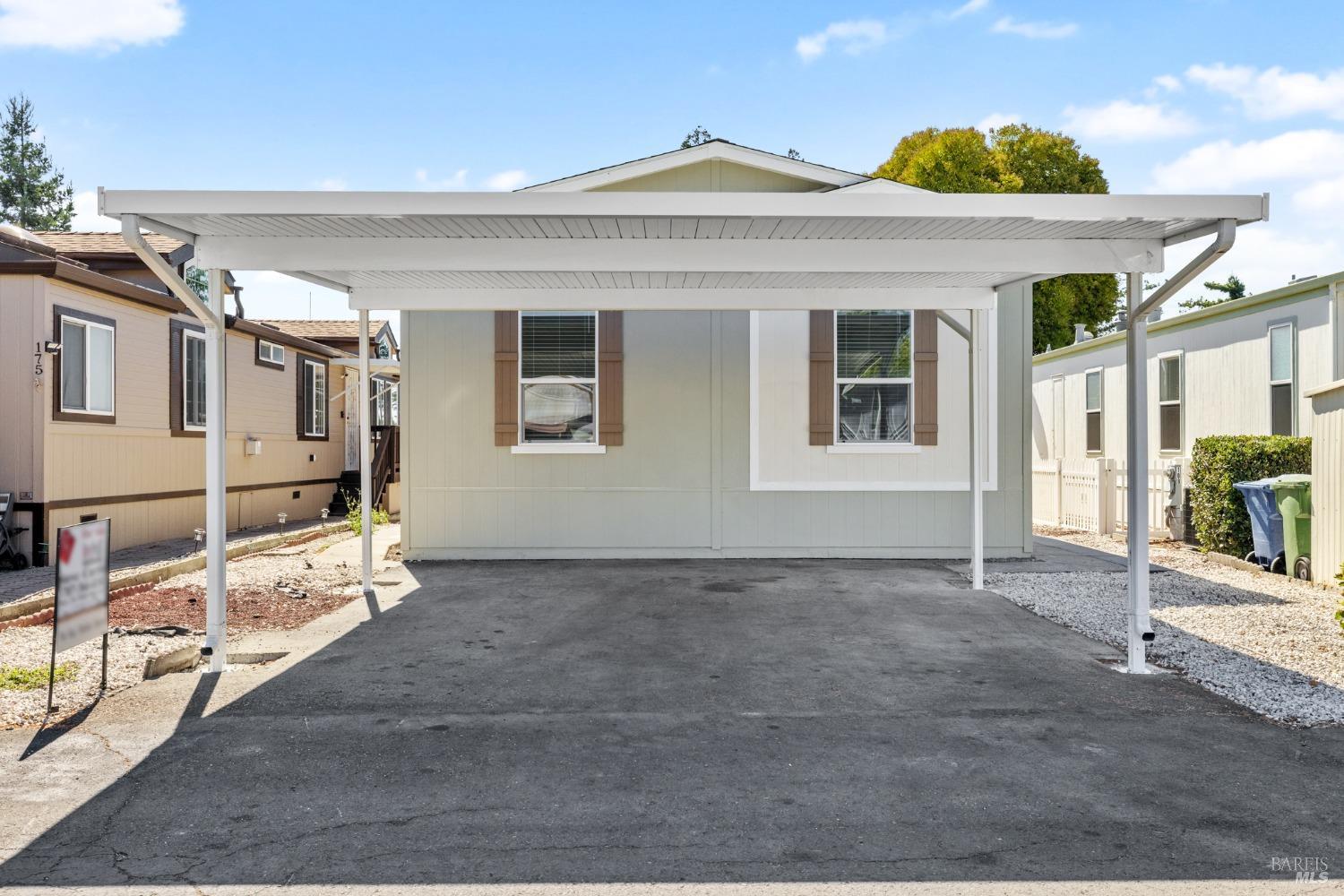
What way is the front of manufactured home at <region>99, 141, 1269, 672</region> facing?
toward the camera

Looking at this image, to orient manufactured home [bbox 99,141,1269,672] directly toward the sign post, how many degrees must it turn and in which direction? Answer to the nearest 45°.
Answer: approximately 45° to its right

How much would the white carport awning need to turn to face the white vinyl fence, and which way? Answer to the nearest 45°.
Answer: approximately 135° to its left

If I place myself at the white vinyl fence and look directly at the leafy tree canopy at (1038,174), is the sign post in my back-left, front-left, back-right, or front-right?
back-left

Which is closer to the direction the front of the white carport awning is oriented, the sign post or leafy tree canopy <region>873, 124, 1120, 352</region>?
the sign post

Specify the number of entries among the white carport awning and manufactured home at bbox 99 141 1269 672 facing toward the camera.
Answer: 2

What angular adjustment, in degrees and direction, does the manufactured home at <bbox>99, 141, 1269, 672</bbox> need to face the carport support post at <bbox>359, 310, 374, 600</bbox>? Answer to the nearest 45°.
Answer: approximately 45° to its right

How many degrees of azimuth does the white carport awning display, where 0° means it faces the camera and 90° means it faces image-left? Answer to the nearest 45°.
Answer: approximately 0°

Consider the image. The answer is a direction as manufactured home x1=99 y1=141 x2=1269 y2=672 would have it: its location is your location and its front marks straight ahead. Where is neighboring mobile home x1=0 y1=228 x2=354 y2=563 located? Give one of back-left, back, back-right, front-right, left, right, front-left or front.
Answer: right

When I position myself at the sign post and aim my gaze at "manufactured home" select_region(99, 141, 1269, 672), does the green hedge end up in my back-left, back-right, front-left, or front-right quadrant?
front-right

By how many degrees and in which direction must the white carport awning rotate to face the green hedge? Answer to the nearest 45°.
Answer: approximately 135° to its left

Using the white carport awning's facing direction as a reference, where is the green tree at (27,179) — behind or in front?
behind

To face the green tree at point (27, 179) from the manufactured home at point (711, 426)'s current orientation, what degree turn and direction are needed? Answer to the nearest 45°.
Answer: approximately 135° to its right
